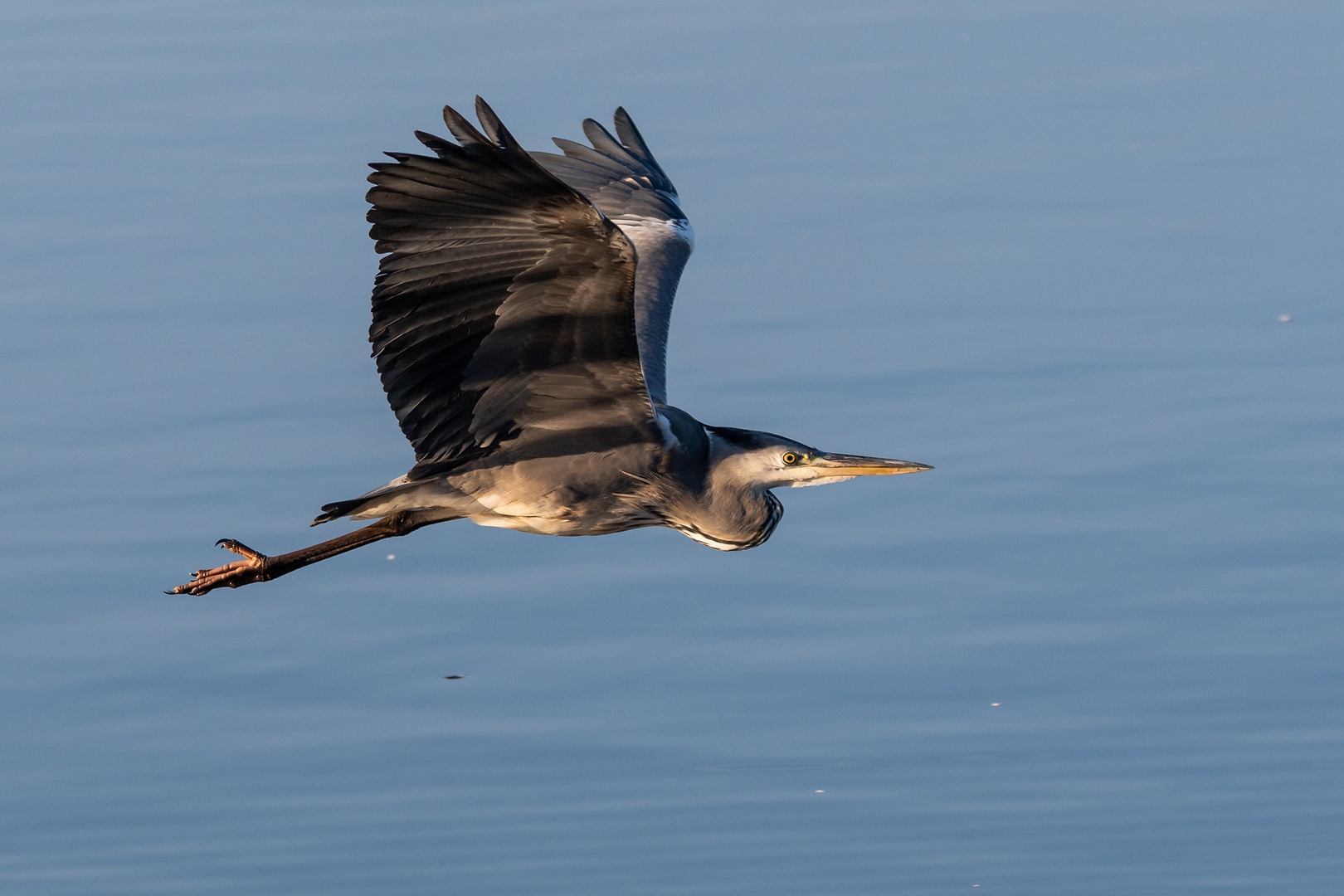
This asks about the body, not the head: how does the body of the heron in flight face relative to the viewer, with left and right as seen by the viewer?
facing to the right of the viewer
